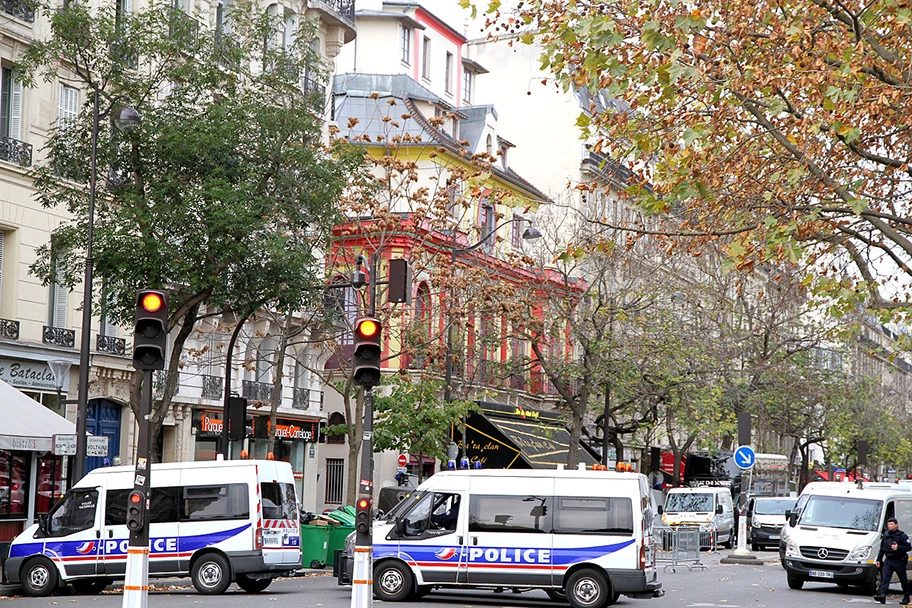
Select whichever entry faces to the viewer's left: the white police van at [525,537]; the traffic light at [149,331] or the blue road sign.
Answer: the white police van

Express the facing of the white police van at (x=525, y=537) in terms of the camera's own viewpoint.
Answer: facing to the left of the viewer

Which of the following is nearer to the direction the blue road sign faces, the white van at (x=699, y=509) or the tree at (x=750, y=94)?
the tree

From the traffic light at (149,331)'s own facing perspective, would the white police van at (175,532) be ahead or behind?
behind

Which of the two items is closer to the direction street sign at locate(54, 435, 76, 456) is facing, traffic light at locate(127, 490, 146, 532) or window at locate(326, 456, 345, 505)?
the traffic light
